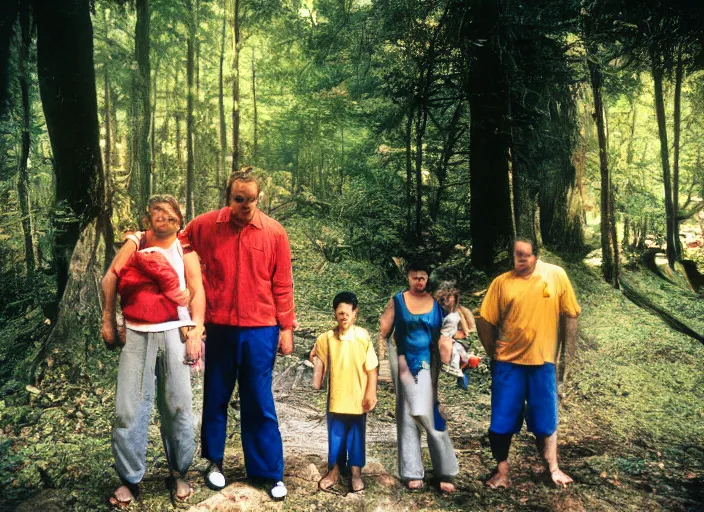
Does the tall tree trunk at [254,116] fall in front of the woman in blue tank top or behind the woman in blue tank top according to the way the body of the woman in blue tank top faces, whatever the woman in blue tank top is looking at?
behind

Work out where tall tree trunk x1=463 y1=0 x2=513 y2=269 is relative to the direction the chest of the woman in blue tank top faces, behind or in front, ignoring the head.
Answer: behind

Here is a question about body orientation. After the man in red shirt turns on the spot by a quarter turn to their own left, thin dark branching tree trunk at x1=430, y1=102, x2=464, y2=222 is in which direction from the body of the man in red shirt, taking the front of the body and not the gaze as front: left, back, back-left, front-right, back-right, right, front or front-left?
front-left

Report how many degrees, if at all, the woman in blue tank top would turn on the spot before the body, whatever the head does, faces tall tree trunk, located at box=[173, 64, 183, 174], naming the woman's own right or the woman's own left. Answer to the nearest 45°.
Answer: approximately 135° to the woman's own right

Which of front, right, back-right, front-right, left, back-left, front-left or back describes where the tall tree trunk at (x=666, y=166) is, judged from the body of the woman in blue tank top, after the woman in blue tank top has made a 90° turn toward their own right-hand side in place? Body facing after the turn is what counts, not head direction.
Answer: back-right

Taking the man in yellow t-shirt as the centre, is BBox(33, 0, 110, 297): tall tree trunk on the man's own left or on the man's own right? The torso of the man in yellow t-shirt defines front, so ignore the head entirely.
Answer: on the man's own right
